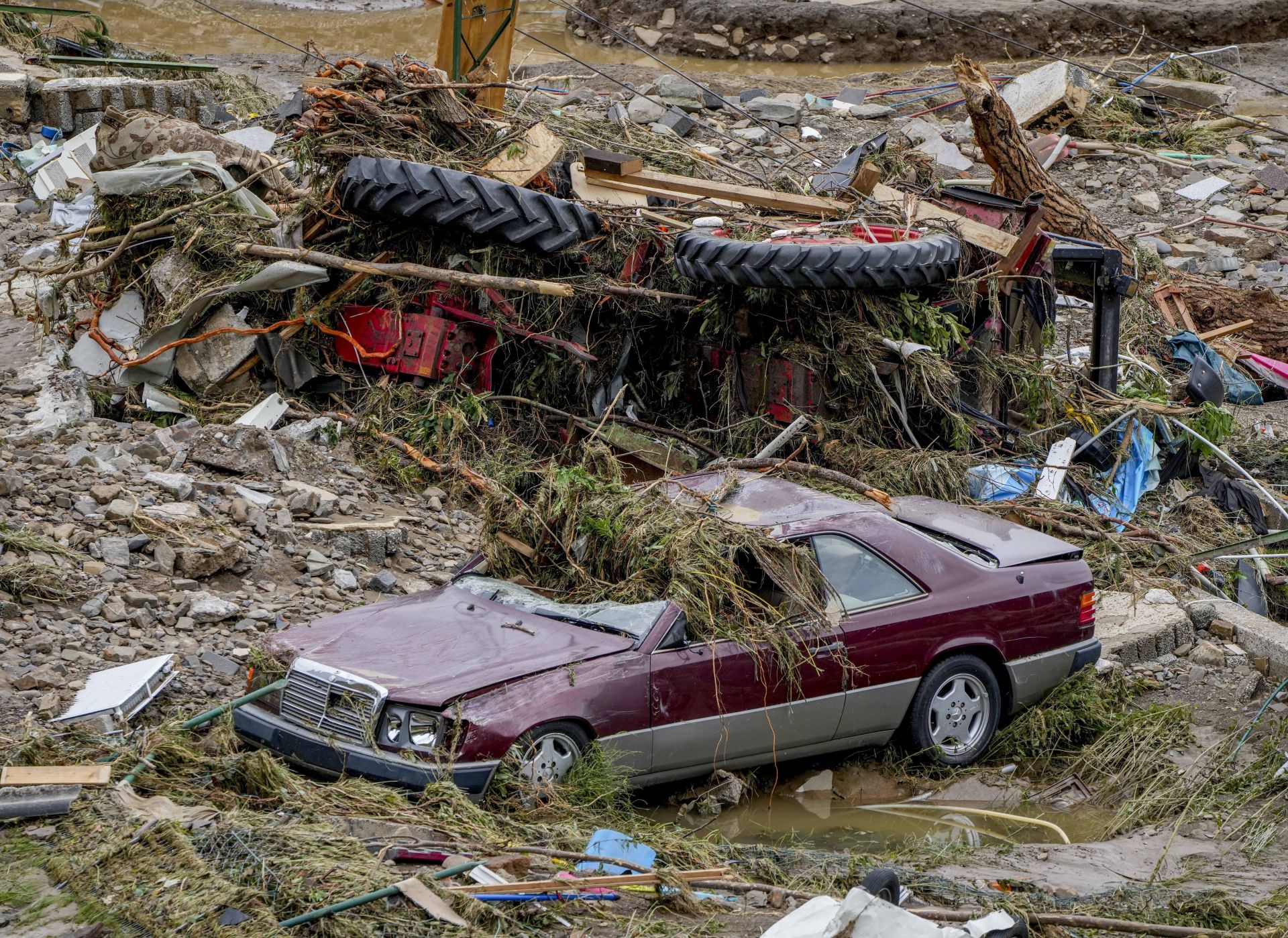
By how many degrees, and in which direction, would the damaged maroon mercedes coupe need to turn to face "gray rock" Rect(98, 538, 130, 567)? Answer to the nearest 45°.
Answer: approximately 90° to its right

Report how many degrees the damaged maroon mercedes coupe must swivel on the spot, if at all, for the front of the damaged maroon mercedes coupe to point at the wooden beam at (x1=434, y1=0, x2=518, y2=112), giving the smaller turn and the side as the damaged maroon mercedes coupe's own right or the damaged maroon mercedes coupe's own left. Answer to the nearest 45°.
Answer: approximately 135° to the damaged maroon mercedes coupe's own right

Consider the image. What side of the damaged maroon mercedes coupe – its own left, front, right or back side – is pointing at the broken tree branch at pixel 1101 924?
left

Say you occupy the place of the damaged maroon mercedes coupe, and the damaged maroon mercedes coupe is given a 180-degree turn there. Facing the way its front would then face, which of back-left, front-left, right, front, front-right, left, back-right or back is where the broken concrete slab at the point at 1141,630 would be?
front

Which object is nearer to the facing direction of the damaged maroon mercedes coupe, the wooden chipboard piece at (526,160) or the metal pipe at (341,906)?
the metal pipe

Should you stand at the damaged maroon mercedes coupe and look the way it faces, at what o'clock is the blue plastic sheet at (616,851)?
The blue plastic sheet is roughly at 11 o'clock from the damaged maroon mercedes coupe.

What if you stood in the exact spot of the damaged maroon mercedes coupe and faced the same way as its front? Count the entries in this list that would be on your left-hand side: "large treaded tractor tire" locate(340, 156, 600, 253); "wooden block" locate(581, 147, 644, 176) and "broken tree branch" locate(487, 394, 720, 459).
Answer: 0

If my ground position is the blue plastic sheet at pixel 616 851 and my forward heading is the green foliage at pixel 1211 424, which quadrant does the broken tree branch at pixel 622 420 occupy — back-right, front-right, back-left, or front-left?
front-left

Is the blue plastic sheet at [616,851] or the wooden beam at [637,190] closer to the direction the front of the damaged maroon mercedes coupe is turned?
the blue plastic sheet

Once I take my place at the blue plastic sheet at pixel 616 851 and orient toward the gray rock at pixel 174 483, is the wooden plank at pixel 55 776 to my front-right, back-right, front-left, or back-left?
front-left

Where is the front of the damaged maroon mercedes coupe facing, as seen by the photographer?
facing the viewer and to the left of the viewer

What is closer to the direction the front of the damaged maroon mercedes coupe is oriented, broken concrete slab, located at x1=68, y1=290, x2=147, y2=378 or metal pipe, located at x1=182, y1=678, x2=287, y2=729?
the metal pipe

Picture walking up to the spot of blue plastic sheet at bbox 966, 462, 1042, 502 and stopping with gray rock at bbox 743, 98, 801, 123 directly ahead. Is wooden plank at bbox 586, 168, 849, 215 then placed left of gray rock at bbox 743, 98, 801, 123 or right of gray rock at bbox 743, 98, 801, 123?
left

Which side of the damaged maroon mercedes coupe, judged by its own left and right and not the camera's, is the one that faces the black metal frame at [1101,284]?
back

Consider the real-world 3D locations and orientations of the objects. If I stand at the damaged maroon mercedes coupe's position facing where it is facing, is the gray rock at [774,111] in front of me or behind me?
behind

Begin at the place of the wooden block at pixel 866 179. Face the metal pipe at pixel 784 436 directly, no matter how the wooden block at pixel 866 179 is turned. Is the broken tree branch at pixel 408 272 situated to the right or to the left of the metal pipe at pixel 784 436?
right

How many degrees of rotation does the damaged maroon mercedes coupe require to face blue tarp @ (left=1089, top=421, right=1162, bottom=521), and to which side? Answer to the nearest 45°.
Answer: approximately 180°

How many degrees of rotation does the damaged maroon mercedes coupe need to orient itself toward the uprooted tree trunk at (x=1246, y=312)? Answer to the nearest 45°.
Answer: approximately 180°
